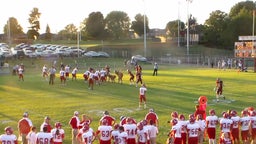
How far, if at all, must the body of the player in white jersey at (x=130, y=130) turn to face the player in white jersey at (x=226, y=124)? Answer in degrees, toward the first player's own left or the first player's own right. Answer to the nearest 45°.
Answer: approximately 90° to the first player's own right

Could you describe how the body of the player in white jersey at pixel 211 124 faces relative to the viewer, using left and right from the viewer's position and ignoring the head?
facing away from the viewer

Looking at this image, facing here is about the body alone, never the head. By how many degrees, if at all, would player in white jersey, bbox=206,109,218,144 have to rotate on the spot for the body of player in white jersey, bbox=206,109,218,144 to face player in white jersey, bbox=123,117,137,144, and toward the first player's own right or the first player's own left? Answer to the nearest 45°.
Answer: approximately 135° to the first player's own left

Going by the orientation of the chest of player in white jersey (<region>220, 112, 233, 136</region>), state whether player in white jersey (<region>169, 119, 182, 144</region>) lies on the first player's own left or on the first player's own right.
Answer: on the first player's own left

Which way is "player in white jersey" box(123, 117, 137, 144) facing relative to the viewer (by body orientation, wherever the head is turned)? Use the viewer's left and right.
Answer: facing away from the viewer

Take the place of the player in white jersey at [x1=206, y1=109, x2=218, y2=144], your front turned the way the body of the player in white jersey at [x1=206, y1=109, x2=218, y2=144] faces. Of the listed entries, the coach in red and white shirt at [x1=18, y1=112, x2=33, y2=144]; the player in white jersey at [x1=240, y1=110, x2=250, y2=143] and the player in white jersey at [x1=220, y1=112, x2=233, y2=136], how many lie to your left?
1

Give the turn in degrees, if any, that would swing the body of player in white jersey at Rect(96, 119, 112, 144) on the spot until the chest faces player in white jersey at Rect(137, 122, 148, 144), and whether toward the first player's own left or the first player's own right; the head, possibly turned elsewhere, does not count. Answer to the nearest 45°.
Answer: approximately 90° to the first player's own right

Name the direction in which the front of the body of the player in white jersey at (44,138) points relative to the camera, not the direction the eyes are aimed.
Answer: away from the camera

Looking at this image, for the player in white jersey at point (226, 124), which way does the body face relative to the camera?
away from the camera

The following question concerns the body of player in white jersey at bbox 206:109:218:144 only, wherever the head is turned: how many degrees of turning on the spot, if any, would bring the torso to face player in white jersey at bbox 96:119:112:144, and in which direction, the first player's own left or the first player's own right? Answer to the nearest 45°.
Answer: approximately 135° to the first player's own left

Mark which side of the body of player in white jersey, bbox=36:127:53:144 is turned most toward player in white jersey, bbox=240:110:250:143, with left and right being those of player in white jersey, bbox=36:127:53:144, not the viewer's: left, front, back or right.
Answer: right

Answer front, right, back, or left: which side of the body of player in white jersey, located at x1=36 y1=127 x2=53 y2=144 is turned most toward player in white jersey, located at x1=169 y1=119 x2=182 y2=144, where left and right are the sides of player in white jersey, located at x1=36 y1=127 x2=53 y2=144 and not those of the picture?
right

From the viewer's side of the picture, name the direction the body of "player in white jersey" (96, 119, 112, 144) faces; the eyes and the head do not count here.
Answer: away from the camera

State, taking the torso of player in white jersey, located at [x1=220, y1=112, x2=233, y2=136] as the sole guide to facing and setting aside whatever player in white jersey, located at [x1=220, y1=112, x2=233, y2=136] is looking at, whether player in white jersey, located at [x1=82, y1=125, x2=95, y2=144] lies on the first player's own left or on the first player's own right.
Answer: on the first player's own left

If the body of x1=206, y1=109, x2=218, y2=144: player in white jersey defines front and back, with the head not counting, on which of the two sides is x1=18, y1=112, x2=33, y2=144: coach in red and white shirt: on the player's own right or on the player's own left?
on the player's own left
